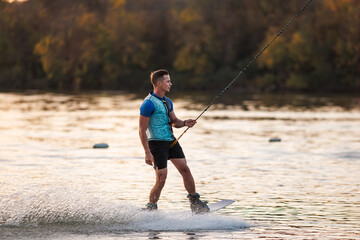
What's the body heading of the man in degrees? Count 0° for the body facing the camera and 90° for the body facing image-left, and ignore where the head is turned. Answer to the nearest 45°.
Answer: approximately 315°

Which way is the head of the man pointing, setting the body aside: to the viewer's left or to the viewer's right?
to the viewer's right

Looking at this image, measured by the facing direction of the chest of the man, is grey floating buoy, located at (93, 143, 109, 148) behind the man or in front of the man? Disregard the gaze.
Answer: behind
